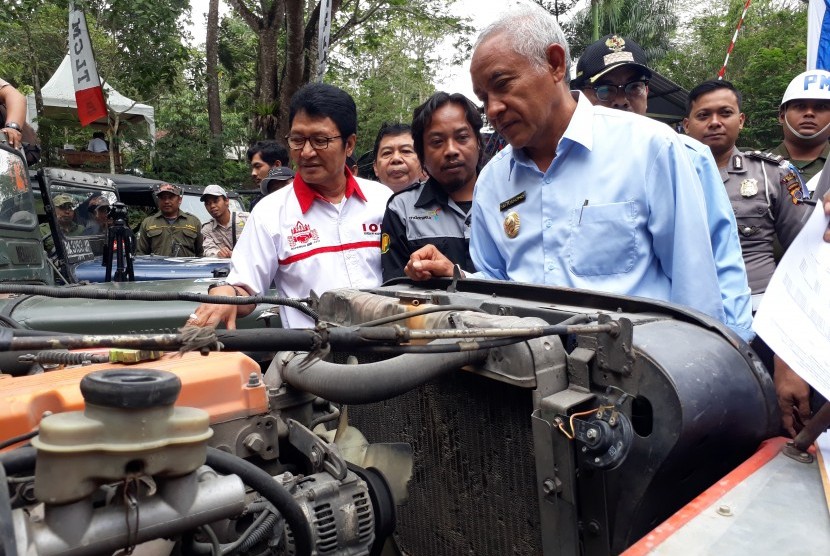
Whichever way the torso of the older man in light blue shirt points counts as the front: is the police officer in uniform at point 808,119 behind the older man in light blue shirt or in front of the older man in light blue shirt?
behind

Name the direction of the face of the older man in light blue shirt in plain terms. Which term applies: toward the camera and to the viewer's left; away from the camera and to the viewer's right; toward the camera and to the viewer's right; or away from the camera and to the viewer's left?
toward the camera and to the viewer's left

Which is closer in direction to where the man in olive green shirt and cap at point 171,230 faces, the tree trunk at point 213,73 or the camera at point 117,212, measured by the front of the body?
the camera

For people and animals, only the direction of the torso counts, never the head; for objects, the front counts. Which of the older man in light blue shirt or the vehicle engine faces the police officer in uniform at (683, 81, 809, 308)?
the vehicle engine

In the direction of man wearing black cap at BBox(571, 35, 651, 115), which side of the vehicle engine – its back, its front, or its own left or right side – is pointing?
front

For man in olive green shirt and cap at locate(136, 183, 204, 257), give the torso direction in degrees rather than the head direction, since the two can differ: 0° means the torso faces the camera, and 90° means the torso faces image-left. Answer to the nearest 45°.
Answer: approximately 0°

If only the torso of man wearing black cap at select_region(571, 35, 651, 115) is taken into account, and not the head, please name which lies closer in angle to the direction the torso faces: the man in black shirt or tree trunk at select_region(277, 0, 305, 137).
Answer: the man in black shirt

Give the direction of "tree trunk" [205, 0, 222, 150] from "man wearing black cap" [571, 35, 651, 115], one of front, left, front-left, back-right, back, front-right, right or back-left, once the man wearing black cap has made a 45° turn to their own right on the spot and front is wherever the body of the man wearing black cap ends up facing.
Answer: right

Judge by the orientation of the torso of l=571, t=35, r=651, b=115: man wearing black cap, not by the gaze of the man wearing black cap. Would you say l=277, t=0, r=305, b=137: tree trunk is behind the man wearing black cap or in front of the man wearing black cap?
behind
